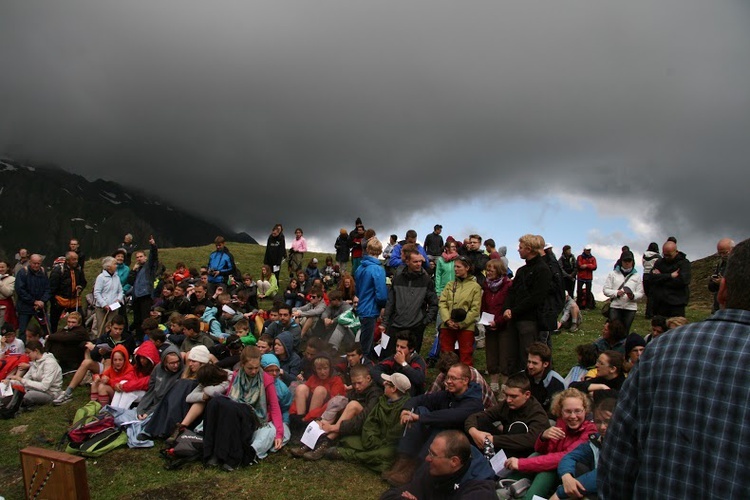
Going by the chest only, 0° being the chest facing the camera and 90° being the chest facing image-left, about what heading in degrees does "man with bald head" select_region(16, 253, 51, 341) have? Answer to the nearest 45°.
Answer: approximately 315°

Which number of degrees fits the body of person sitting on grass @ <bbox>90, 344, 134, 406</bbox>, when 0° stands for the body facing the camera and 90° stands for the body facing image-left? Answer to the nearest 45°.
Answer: approximately 45°

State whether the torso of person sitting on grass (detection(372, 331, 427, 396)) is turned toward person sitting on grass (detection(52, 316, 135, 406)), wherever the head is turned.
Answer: no

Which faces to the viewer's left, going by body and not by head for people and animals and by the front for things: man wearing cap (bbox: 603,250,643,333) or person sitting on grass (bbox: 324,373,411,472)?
the person sitting on grass

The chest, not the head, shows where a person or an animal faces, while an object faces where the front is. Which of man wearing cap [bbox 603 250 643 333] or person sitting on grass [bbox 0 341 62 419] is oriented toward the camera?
the man wearing cap

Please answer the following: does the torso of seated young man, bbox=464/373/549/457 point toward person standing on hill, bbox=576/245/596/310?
no

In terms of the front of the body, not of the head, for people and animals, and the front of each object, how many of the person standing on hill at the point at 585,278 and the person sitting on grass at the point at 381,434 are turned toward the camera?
1

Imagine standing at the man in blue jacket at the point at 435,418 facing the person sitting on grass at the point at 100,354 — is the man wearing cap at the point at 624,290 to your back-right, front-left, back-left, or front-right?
back-right

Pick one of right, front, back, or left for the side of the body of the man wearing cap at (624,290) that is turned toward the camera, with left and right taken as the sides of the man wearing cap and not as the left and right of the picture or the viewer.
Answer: front

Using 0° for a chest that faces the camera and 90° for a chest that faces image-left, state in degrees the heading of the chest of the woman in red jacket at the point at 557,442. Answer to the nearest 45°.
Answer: approximately 45°

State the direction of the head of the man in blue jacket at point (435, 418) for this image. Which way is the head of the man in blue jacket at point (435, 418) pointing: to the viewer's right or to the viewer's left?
to the viewer's left

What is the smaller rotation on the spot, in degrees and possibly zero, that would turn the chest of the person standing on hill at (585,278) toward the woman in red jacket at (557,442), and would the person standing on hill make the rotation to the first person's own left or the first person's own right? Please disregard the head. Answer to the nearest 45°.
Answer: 0° — they already face them

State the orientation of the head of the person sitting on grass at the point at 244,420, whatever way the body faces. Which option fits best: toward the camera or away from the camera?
toward the camera

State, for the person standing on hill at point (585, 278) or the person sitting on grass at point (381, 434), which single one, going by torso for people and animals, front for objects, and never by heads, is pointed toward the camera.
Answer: the person standing on hill

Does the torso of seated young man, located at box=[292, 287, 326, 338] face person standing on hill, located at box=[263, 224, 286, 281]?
no

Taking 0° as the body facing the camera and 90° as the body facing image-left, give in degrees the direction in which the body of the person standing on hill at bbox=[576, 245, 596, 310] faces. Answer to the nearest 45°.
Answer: approximately 0°

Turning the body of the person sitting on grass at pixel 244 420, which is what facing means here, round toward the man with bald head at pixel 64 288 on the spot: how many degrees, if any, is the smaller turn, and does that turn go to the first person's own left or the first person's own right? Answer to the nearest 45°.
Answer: approximately 90° to the first person's own right

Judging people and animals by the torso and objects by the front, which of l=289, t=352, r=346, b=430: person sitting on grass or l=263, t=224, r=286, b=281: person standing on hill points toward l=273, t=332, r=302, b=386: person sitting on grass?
the person standing on hill

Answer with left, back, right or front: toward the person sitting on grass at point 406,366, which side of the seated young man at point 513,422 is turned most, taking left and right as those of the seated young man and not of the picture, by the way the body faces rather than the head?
right

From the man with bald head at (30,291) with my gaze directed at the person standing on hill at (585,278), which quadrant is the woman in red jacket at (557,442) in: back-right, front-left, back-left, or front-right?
front-right

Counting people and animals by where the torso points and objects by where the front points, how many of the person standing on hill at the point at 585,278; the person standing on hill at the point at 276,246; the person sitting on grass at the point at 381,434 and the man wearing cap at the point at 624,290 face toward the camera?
3

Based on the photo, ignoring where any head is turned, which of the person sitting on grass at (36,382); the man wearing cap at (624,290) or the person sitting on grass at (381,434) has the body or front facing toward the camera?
the man wearing cap
